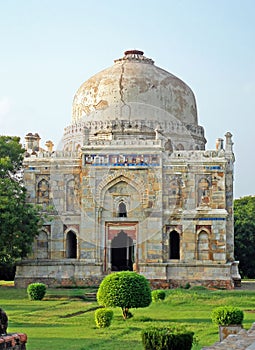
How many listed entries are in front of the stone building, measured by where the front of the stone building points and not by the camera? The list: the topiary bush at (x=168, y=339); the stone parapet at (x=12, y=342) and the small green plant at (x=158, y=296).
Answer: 3

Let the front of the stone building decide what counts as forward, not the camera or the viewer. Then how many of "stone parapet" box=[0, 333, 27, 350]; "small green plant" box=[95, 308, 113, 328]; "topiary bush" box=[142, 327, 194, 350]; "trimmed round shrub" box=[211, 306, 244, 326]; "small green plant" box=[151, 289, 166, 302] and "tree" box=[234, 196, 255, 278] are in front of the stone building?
5

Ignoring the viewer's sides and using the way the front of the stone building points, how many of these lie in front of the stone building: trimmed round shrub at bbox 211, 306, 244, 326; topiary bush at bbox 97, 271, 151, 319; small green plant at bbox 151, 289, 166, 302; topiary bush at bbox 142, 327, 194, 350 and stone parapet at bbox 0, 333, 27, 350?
5

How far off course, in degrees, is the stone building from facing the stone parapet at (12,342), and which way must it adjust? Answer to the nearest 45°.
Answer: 0° — it already faces it

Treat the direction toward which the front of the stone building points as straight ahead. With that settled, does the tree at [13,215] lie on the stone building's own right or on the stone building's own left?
on the stone building's own right

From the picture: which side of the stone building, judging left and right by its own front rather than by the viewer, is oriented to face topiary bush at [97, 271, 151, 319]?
front

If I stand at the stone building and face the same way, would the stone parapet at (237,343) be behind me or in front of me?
in front

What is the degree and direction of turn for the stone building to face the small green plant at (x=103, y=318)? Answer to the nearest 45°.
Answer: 0° — it already faces it

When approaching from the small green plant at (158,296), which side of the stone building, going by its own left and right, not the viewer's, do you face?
front

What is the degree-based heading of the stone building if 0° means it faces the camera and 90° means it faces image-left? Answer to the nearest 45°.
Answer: approximately 0°

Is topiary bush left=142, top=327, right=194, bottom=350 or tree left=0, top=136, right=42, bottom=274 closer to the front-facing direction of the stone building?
the topiary bush

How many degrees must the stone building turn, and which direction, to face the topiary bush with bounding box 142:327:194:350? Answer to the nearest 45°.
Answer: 0° — it already faces it
